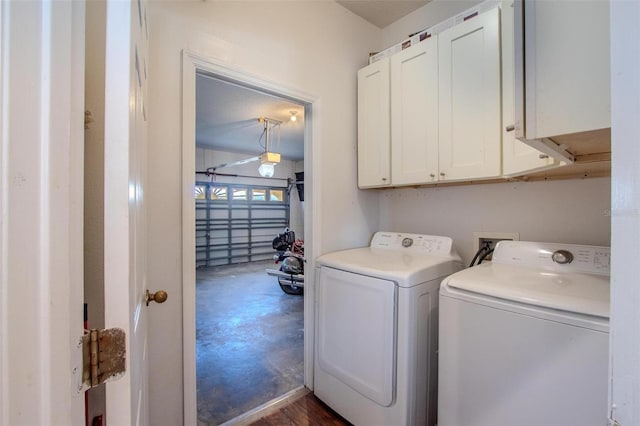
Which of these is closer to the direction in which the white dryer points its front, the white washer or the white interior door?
the white interior door

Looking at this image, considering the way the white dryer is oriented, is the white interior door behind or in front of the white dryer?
in front

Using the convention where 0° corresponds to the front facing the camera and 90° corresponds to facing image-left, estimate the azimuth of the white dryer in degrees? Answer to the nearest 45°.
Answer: approximately 45°

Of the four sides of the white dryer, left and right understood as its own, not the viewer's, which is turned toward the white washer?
left
